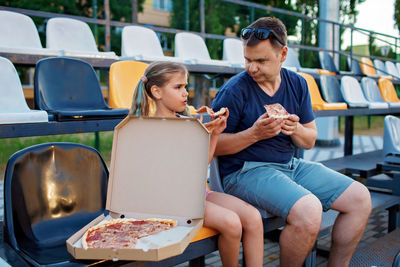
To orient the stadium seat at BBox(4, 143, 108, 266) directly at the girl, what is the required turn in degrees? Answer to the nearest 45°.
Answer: approximately 45° to its left

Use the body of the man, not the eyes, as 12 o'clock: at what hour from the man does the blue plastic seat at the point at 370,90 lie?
The blue plastic seat is roughly at 8 o'clock from the man.

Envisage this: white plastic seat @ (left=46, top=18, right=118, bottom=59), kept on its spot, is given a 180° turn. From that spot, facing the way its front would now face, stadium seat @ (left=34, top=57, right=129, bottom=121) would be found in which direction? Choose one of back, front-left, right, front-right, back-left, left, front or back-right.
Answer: back-left

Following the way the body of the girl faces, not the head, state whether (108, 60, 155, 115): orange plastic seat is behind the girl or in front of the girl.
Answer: behind

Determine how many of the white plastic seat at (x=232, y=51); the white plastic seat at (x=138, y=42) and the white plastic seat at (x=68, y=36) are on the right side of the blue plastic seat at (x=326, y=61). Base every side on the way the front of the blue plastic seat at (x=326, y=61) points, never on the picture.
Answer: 3

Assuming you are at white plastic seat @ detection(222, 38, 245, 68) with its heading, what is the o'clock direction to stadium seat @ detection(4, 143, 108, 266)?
The stadium seat is roughly at 2 o'clock from the white plastic seat.

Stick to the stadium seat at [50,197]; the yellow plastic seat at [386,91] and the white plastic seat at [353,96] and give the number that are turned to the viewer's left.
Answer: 0

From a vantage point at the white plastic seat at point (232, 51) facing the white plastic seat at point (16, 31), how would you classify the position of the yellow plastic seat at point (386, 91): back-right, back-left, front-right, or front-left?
back-left

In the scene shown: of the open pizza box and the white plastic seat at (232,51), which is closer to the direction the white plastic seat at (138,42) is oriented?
the open pizza box

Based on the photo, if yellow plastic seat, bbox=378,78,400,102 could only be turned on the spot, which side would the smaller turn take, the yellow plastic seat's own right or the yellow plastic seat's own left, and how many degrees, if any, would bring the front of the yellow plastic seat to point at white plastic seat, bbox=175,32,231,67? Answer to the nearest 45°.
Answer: approximately 90° to the yellow plastic seat's own right

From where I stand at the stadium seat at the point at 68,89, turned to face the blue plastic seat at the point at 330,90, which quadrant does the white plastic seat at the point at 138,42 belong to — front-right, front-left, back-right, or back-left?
front-left

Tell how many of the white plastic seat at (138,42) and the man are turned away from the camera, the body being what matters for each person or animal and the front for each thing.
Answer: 0

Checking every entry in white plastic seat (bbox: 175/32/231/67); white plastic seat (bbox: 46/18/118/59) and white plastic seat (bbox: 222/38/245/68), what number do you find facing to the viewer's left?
0

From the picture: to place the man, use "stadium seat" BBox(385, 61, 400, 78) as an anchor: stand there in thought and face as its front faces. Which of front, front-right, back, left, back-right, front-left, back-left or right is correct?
front-right

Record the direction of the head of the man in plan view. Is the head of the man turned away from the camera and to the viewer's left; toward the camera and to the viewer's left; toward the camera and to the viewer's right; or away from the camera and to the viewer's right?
toward the camera and to the viewer's left

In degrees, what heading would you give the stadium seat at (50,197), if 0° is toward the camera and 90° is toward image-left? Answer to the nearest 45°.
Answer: approximately 315°

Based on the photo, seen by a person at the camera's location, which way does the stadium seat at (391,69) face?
facing the viewer and to the right of the viewer

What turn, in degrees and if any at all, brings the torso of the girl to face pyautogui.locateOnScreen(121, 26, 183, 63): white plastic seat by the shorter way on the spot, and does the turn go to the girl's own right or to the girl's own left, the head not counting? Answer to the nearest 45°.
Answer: approximately 135° to the girl's own left

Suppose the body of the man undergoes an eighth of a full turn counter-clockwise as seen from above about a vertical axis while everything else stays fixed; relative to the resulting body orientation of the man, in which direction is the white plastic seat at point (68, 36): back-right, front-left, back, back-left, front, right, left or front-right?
back-left

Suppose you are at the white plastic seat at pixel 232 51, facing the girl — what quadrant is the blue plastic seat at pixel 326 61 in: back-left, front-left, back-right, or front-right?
back-left
